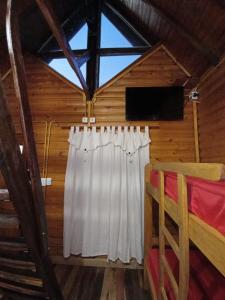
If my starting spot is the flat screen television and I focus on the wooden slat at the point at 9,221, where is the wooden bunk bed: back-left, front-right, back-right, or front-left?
front-left

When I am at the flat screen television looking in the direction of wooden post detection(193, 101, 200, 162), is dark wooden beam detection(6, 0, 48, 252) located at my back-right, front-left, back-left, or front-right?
back-right

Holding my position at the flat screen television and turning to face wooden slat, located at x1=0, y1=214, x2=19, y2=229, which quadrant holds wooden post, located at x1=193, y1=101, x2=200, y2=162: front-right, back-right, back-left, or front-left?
back-left

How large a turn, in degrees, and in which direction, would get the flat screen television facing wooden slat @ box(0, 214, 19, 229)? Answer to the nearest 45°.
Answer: approximately 45° to its right

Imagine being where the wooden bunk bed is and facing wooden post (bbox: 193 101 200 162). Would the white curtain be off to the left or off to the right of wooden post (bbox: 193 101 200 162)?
left

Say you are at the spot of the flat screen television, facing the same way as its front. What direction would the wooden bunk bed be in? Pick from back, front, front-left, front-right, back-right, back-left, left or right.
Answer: front

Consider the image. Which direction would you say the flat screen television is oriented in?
toward the camera

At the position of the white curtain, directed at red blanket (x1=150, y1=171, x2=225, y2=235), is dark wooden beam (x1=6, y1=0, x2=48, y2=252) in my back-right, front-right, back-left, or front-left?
front-right

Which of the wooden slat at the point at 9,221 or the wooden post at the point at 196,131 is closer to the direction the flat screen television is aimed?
the wooden slat

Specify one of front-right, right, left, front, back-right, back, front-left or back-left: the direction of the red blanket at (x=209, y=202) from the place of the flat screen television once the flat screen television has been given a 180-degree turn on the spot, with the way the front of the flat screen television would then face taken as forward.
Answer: back

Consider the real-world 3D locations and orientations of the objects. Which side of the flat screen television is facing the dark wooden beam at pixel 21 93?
front

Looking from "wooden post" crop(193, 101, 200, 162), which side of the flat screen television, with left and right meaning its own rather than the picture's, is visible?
left
